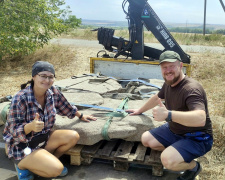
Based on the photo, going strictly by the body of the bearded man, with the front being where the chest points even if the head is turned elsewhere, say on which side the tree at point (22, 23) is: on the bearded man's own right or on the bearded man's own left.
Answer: on the bearded man's own right

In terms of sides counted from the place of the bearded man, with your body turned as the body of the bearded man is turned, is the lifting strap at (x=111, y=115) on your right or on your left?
on your right

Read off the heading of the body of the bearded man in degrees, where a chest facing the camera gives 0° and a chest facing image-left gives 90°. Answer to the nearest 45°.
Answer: approximately 45°

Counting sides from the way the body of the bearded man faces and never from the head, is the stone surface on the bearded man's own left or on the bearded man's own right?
on the bearded man's own right
